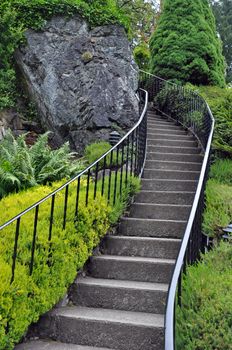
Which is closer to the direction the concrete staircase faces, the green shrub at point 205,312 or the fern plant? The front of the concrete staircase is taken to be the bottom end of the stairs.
the green shrub

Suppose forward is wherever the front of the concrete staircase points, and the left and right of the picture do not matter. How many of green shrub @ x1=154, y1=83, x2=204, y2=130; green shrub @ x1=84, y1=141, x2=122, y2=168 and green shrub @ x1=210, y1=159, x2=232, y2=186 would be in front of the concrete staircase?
0

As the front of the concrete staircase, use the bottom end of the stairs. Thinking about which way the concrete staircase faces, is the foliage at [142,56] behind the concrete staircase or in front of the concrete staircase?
behind

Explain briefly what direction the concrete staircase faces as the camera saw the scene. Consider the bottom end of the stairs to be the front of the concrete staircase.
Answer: facing the viewer

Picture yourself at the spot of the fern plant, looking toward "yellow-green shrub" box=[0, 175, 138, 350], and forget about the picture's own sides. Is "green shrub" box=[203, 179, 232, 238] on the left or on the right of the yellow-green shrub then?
left

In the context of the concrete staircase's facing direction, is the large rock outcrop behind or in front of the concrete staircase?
behind

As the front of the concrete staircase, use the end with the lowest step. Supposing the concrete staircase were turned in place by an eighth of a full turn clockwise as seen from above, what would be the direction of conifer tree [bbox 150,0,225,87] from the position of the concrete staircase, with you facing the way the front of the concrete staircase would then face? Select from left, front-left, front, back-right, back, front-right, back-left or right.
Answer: back-right

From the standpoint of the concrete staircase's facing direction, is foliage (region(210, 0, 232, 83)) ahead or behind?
behind

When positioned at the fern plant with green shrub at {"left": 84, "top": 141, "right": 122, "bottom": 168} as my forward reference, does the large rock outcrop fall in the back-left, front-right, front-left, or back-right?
front-left

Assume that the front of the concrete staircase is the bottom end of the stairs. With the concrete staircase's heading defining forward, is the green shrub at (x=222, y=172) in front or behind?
behind

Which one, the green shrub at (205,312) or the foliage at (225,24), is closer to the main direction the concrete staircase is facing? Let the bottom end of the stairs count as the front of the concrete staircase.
the green shrub

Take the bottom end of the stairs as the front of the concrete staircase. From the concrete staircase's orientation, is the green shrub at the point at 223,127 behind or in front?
behind

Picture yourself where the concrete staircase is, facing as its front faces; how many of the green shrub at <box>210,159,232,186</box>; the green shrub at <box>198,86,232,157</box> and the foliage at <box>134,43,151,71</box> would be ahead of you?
0
